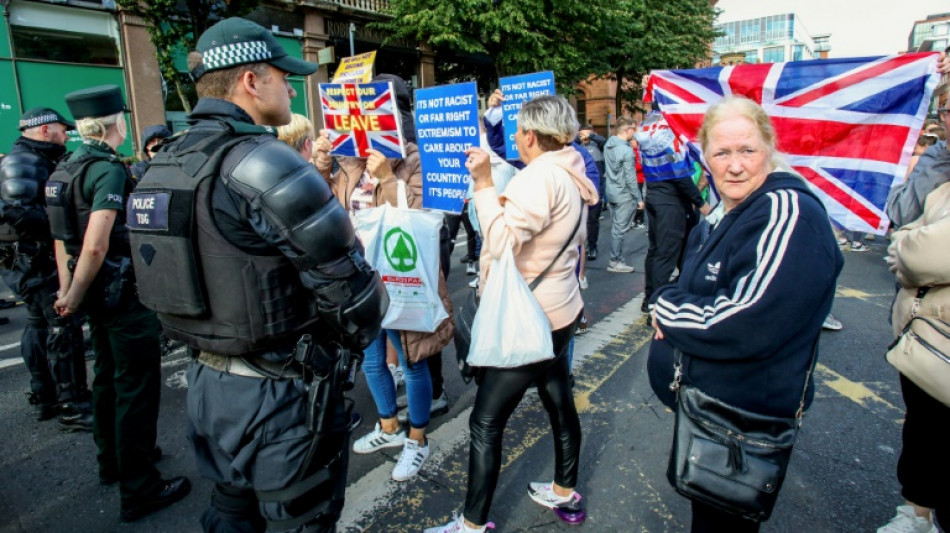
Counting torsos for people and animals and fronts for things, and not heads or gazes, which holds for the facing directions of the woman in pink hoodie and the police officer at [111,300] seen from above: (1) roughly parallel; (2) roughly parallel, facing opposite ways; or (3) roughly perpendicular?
roughly perpendicular

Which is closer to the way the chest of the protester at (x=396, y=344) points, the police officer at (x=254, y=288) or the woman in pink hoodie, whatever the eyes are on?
the police officer

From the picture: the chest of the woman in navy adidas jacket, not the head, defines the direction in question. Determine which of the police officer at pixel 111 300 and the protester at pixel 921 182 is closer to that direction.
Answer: the police officer

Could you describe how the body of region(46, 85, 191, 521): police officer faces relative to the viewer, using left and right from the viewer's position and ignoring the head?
facing away from the viewer and to the right of the viewer

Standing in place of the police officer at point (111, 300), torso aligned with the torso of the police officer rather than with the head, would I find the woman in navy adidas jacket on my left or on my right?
on my right

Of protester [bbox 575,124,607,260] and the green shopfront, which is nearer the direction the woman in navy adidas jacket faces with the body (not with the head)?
the green shopfront

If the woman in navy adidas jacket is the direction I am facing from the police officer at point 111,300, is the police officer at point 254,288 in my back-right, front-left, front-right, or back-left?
front-right

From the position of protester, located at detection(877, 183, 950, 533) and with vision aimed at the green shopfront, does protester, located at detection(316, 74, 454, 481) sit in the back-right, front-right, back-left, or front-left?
front-left

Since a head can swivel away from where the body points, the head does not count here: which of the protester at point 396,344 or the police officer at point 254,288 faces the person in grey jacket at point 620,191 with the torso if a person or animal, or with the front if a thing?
the police officer

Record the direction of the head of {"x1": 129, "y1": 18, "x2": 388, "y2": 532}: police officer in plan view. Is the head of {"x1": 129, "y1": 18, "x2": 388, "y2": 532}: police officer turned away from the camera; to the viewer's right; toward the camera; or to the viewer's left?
to the viewer's right

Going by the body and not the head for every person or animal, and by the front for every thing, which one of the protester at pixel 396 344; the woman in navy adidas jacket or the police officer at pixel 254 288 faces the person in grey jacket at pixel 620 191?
the police officer
